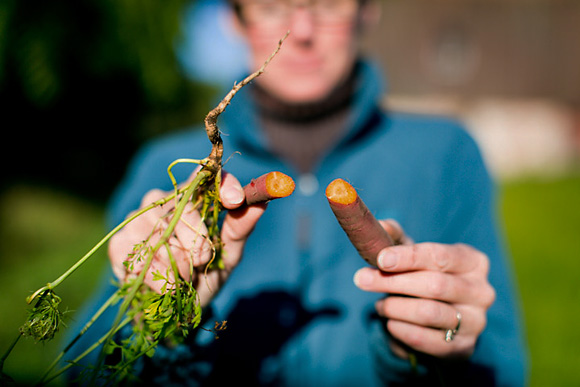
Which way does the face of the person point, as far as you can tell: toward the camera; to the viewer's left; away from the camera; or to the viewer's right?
toward the camera

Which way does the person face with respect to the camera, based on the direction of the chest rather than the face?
toward the camera
